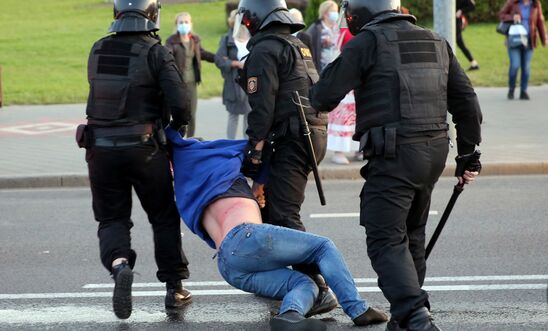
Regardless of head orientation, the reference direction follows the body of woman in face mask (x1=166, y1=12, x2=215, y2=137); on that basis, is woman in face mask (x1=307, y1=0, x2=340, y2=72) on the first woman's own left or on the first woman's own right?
on the first woman's own left

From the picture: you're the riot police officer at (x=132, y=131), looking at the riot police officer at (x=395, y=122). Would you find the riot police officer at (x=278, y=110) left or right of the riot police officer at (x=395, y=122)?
left

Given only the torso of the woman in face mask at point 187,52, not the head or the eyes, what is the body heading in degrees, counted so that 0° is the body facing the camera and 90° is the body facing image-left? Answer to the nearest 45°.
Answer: approximately 0°

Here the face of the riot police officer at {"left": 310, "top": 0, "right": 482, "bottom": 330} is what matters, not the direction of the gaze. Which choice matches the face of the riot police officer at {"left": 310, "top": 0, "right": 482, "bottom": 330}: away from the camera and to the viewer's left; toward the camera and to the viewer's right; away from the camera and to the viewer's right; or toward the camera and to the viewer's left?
away from the camera and to the viewer's left

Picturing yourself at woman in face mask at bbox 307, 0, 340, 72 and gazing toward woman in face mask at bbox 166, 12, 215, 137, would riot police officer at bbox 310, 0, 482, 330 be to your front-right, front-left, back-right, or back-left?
back-left

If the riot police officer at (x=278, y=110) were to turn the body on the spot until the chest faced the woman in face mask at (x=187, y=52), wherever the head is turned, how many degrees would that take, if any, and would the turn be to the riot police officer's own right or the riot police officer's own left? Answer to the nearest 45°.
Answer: approximately 45° to the riot police officer's own right

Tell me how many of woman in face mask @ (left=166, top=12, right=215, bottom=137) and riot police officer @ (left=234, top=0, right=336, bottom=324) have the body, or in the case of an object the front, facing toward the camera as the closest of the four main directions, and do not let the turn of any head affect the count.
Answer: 1

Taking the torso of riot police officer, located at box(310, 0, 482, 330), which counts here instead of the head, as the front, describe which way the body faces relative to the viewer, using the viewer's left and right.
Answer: facing away from the viewer and to the left of the viewer
